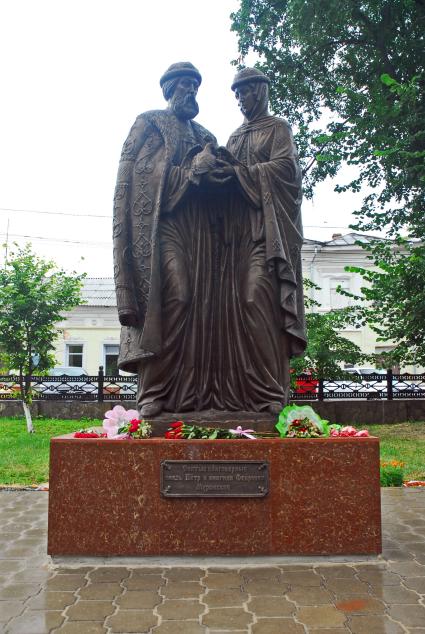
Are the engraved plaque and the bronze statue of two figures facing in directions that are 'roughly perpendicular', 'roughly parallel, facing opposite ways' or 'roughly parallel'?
roughly parallel

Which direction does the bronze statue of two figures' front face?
toward the camera

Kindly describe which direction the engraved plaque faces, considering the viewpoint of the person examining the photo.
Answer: facing the viewer

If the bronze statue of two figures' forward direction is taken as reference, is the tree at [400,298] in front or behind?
behind

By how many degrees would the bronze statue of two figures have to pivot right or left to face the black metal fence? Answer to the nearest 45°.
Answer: approximately 180°

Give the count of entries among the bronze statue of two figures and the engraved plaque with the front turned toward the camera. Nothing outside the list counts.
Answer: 2
